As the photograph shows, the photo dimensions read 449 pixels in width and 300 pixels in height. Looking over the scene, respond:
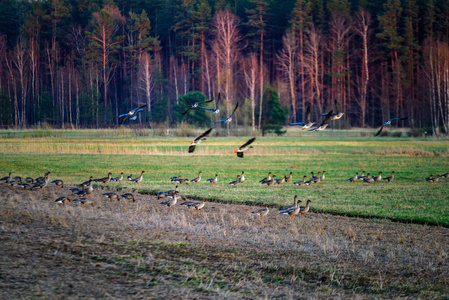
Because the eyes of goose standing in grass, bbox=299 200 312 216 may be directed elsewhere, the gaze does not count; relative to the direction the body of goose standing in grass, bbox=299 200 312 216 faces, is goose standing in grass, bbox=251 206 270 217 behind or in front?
behind

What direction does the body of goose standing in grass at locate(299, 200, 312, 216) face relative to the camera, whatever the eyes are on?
to the viewer's right

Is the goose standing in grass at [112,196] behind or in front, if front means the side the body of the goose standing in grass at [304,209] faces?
behind
